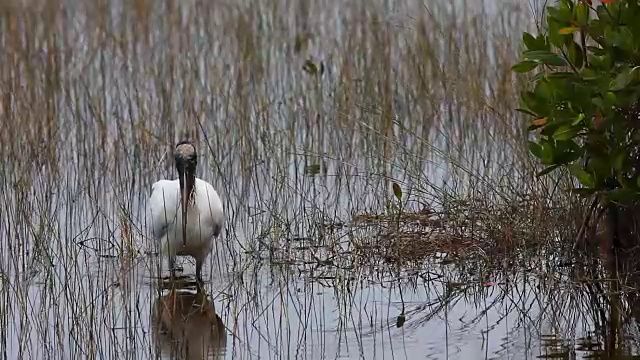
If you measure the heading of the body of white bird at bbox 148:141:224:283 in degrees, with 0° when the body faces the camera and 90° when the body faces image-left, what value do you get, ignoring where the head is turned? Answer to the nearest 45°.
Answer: approximately 0°
